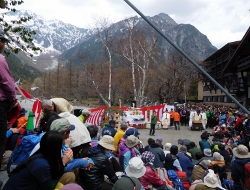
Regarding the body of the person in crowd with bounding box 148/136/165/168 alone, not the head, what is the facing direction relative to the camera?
away from the camera

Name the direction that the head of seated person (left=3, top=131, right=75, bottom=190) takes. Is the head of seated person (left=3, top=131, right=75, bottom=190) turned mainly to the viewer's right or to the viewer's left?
to the viewer's right

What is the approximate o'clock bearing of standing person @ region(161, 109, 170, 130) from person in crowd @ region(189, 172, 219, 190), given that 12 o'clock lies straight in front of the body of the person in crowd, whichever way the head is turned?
The standing person is roughly at 12 o'clock from the person in crowd.
